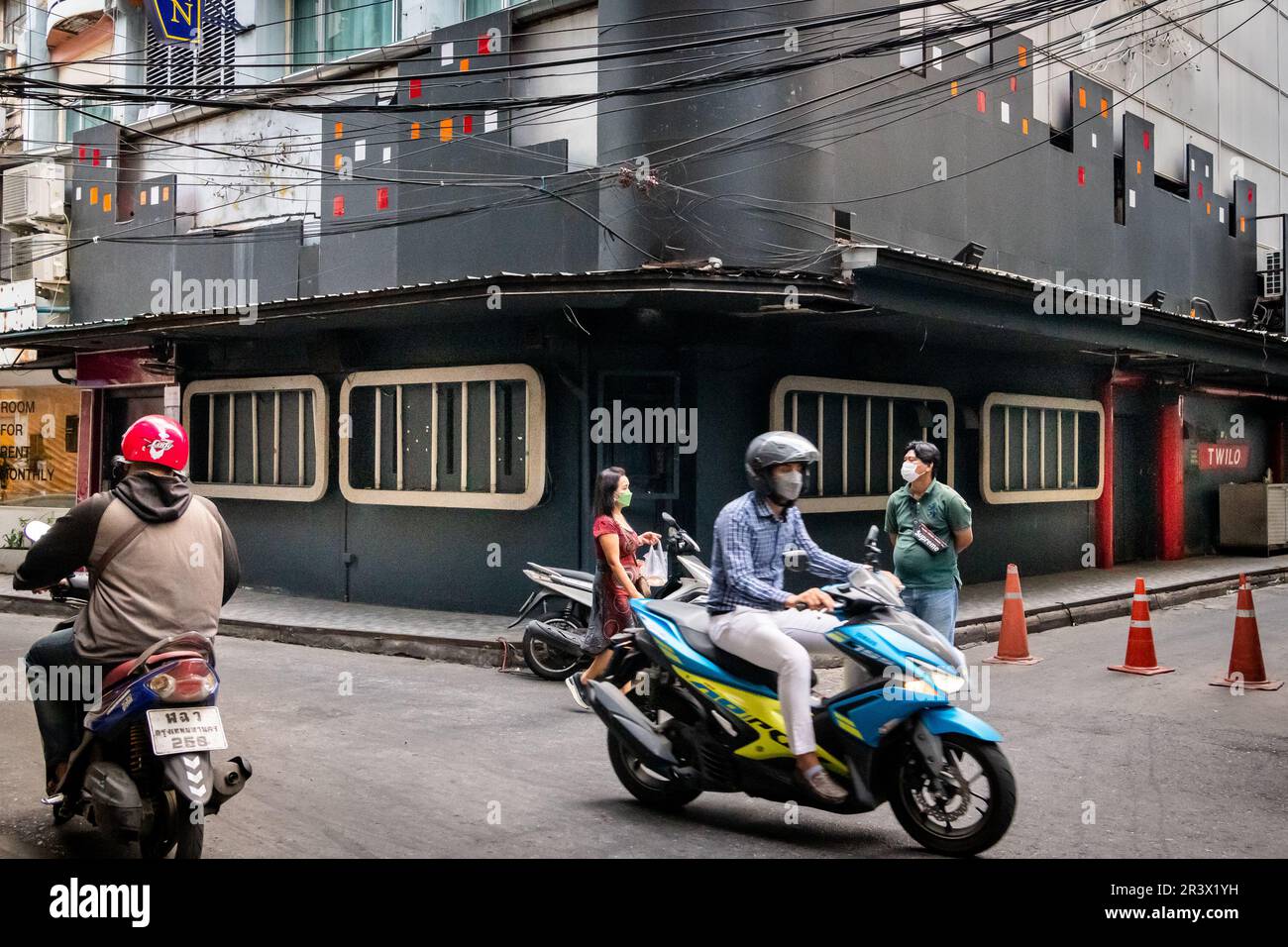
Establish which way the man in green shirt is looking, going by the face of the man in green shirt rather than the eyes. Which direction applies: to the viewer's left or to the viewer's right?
to the viewer's left

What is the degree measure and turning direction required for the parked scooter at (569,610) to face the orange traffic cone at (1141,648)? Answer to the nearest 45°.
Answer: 0° — it already faces it

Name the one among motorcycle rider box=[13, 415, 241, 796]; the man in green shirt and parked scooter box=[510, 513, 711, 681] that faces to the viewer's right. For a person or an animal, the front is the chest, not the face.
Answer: the parked scooter

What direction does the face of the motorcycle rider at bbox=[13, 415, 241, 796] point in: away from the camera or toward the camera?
away from the camera

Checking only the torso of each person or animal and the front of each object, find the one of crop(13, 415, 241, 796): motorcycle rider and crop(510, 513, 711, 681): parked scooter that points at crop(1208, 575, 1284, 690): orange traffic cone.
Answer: the parked scooter

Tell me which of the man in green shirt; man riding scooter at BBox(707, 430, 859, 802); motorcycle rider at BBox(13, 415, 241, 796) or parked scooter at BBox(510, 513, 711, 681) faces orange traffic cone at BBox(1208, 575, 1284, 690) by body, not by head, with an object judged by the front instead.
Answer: the parked scooter

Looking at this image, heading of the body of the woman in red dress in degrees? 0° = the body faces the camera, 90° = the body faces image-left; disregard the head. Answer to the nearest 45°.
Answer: approximately 270°

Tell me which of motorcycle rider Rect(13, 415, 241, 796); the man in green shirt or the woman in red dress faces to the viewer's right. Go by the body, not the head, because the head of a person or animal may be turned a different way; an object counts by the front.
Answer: the woman in red dress

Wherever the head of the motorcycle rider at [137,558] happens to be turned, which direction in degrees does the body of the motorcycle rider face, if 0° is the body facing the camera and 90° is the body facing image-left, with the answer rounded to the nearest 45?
approximately 135°

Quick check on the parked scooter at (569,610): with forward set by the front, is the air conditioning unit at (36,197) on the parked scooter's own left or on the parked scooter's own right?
on the parked scooter's own left

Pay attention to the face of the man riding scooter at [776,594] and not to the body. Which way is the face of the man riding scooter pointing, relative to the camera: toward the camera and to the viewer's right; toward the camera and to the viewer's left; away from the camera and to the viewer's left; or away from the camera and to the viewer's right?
toward the camera and to the viewer's right

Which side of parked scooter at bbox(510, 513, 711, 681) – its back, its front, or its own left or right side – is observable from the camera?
right

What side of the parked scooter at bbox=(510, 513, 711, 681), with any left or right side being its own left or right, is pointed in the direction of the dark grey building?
left

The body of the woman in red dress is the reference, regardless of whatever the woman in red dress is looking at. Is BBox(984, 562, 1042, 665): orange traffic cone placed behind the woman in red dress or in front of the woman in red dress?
in front

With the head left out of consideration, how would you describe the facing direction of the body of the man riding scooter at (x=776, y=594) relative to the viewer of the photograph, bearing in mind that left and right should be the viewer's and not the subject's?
facing the viewer and to the right of the viewer

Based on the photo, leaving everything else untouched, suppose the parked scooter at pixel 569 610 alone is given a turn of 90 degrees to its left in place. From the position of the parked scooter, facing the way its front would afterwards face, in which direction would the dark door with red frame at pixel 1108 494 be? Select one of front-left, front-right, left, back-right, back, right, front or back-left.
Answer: front-right

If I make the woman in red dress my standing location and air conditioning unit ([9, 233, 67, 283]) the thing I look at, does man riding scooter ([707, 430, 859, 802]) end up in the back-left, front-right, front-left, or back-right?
back-left

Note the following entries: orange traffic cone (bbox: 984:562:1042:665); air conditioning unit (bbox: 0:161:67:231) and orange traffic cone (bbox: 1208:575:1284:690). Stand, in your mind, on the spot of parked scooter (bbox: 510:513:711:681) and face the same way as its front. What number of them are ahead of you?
2
